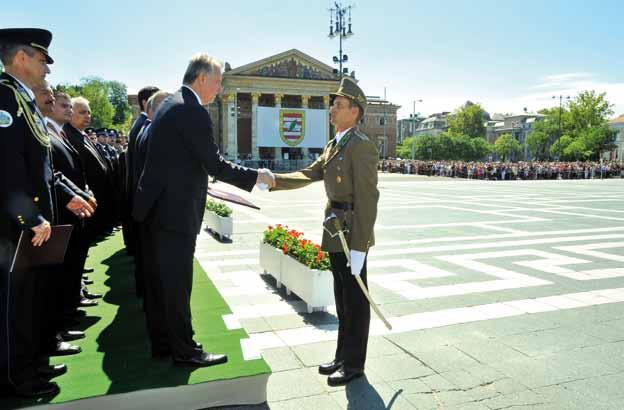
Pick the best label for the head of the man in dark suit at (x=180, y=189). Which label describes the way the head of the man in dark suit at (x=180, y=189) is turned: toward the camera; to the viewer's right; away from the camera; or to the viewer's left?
to the viewer's right

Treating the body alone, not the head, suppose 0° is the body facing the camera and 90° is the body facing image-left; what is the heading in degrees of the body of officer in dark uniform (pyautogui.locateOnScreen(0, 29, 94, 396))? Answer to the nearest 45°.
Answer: approximately 270°

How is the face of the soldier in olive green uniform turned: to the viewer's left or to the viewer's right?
to the viewer's left

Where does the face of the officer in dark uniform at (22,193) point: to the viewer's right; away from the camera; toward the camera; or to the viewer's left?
to the viewer's right

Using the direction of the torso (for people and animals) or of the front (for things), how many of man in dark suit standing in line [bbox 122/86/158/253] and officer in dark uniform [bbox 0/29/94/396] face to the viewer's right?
2

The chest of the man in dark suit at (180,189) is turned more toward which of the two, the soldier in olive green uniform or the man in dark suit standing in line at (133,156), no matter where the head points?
the soldier in olive green uniform

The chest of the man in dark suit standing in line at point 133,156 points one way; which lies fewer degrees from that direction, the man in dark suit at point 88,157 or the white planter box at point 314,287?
the white planter box

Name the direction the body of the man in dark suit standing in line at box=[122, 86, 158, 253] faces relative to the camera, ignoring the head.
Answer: to the viewer's right

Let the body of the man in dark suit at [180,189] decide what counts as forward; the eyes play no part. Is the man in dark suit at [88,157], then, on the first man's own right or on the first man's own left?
on the first man's own left

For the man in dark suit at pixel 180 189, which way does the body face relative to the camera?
to the viewer's right

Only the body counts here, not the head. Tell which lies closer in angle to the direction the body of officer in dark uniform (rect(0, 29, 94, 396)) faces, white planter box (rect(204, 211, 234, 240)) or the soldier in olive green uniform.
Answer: the soldier in olive green uniform
